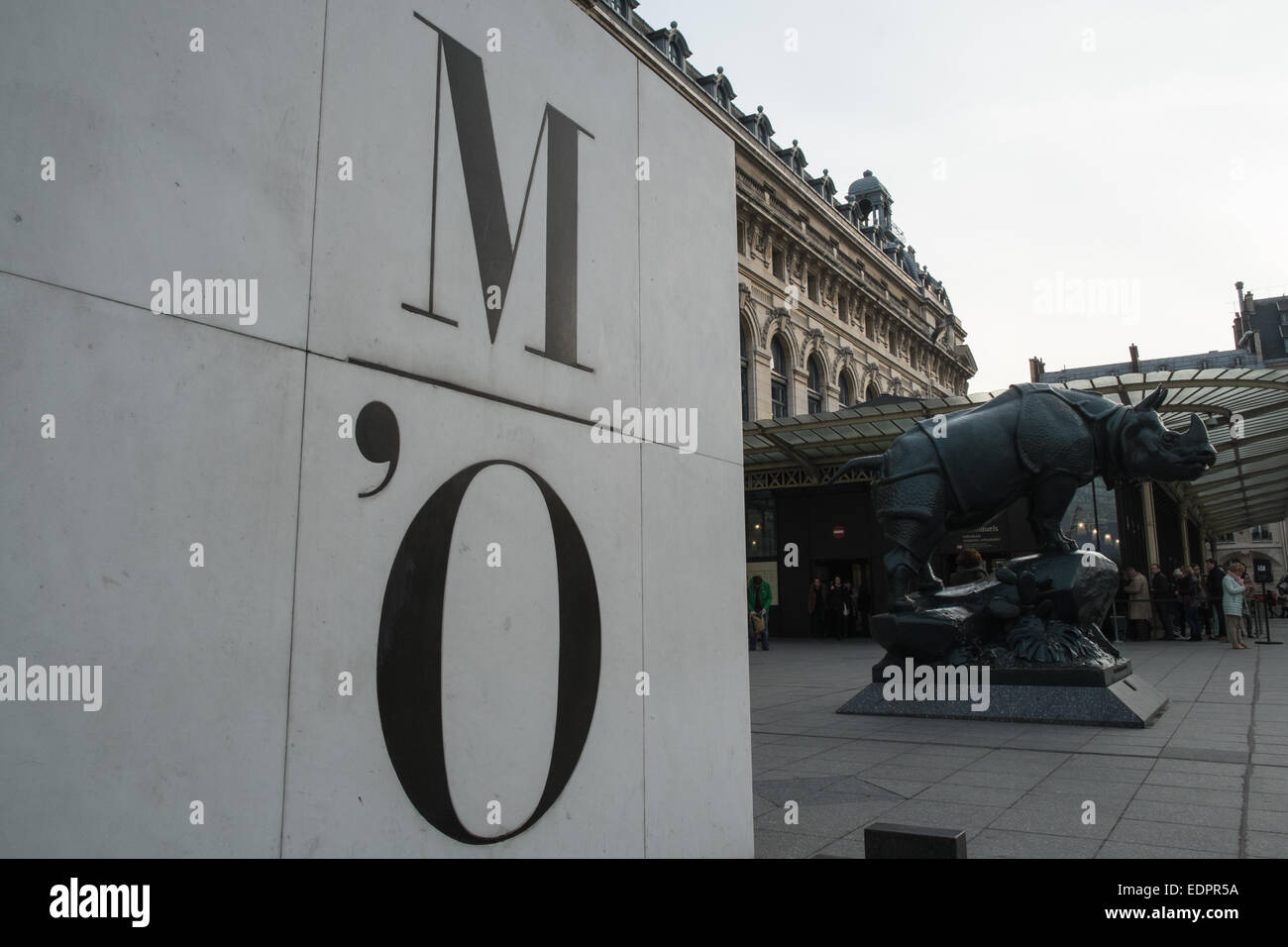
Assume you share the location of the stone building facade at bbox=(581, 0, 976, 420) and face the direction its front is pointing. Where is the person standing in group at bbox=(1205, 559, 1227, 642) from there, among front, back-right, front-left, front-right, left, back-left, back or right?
front

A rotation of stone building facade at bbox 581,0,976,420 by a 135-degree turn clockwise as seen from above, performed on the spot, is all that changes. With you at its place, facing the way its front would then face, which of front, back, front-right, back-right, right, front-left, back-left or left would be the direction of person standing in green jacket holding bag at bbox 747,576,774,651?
left

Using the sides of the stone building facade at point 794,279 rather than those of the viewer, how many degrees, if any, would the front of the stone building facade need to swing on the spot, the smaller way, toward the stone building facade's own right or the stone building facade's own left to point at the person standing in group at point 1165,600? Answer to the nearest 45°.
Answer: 0° — it already faces them

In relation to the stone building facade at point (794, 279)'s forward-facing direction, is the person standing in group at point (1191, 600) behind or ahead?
ahead

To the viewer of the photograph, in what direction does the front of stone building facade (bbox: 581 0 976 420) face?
facing the viewer and to the right of the viewer

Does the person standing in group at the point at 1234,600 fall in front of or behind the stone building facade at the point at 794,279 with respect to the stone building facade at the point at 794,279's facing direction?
in front

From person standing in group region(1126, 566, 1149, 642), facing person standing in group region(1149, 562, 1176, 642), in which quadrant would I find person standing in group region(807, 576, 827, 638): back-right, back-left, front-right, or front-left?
back-left

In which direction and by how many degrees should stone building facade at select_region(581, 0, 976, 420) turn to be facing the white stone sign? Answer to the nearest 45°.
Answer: approximately 45° to its right
